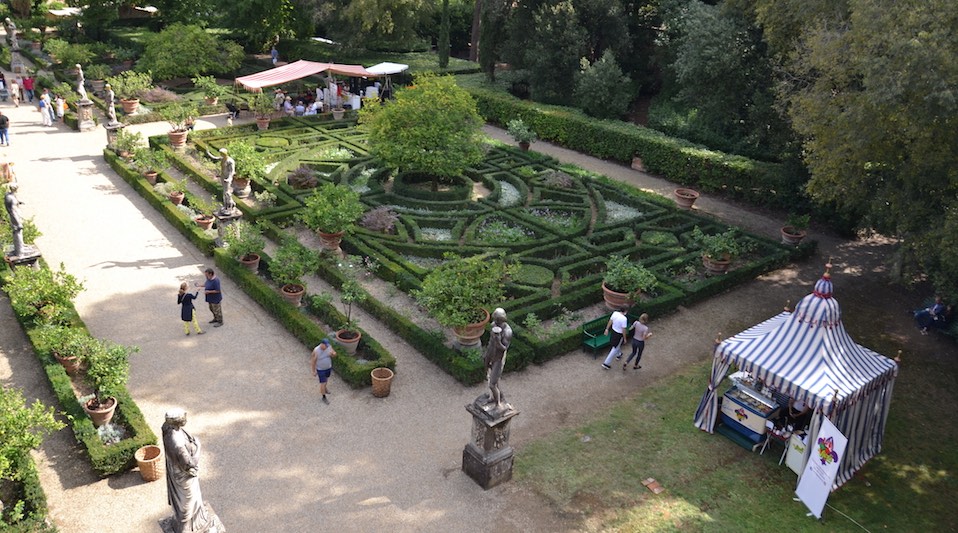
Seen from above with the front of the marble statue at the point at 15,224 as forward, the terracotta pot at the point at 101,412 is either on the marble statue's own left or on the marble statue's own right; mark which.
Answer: on the marble statue's own right

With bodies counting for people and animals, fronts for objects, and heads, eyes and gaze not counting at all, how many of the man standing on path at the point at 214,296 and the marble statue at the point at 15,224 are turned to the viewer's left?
1

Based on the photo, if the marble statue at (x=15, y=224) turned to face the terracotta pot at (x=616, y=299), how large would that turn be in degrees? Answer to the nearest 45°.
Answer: approximately 45° to its right

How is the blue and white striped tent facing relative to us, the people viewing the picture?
facing the viewer and to the left of the viewer

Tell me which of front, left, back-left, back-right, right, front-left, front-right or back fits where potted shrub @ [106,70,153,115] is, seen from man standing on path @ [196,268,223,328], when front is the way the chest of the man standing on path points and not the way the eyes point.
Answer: right

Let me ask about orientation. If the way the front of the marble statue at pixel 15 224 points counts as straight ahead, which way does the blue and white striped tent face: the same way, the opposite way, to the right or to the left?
the opposite way

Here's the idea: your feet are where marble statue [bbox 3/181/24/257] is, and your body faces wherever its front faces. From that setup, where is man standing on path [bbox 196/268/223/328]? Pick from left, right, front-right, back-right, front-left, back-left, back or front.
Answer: front-right

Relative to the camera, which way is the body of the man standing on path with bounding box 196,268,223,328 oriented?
to the viewer's left

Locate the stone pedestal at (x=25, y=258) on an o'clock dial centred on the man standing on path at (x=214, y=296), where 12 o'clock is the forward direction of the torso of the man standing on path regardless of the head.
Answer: The stone pedestal is roughly at 1 o'clock from the man standing on path.

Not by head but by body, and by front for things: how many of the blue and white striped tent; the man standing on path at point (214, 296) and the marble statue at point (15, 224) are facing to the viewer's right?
1

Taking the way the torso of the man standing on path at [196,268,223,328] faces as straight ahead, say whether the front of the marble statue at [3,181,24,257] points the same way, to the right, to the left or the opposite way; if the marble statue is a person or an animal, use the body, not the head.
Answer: the opposite way

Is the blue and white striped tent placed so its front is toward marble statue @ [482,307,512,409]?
yes

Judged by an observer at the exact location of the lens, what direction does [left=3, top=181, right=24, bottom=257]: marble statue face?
facing to the right of the viewer

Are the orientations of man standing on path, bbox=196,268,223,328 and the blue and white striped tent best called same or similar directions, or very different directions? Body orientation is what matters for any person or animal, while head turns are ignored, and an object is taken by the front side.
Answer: same or similar directions

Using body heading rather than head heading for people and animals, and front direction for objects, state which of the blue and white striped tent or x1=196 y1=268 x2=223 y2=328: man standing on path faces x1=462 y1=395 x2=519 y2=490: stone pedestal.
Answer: the blue and white striped tent

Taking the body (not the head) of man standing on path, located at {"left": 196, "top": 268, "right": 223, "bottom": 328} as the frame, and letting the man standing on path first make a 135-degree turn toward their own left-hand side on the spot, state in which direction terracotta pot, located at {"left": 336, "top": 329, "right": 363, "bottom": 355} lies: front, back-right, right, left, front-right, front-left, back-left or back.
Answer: front

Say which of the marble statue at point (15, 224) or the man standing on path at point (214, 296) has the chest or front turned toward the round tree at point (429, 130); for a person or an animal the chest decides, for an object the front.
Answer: the marble statue

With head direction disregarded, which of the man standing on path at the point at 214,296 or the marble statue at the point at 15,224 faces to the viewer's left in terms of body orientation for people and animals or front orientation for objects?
the man standing on path

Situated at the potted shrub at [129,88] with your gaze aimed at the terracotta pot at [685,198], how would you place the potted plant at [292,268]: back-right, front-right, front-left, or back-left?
front-right

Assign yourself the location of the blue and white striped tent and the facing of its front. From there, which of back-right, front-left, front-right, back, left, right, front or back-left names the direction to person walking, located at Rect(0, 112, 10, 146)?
front-right
